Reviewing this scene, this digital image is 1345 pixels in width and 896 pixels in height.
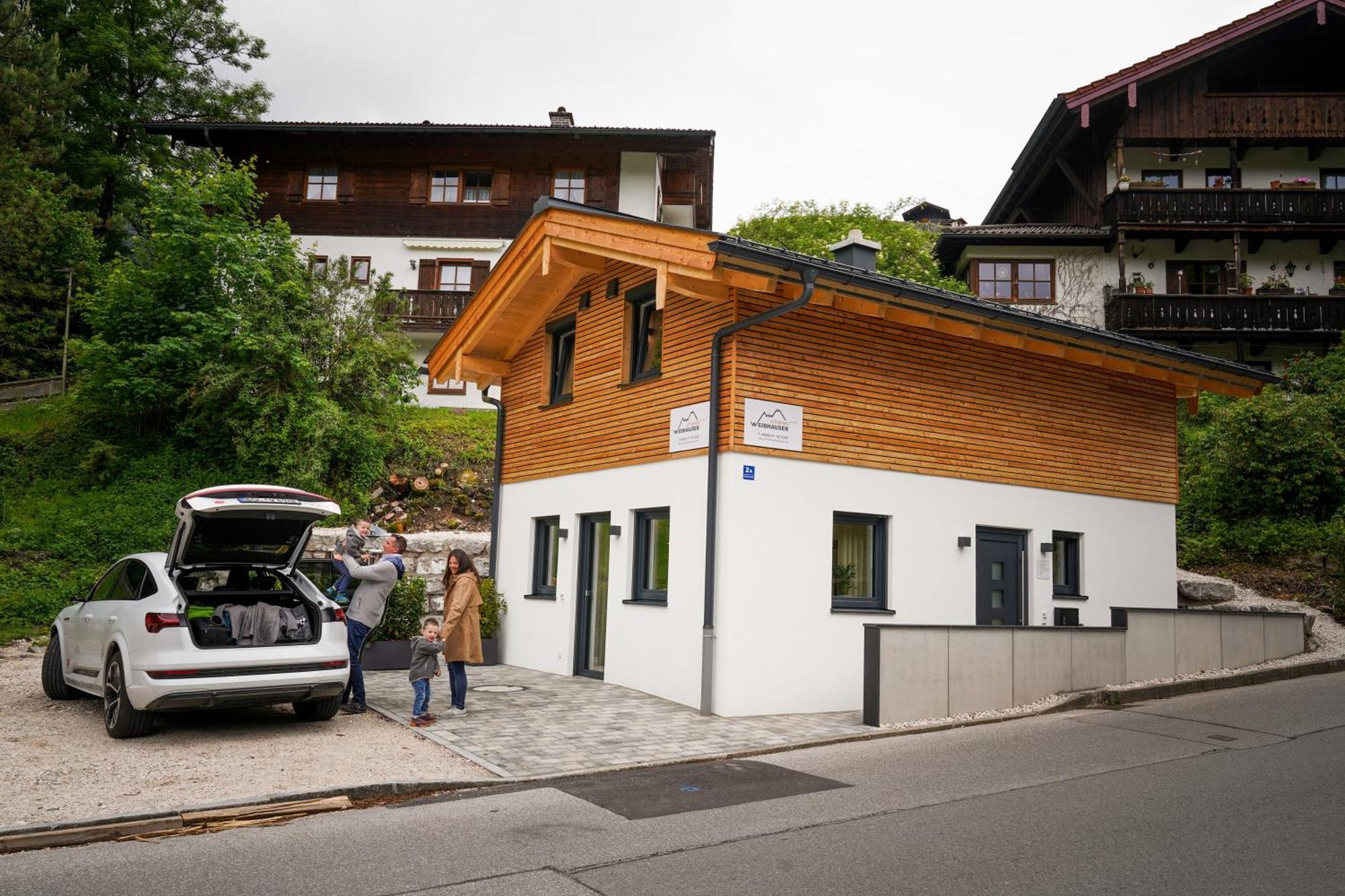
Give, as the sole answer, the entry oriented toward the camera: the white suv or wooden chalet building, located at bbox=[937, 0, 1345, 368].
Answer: the wooden chalet building

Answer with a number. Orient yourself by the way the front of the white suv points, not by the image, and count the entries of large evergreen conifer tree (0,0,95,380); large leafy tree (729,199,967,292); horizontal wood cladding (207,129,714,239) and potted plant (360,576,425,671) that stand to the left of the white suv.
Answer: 0

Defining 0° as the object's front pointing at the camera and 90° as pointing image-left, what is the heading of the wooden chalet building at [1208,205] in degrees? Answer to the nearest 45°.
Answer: approximately 0°

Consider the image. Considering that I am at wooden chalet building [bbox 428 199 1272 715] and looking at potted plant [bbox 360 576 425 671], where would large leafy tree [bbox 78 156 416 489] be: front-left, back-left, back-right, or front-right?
front-right

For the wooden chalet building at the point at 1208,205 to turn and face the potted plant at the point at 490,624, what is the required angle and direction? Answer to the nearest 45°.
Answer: approximately 45° to its right

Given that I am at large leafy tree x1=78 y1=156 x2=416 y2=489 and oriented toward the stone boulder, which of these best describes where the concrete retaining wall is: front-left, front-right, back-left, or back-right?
front-right

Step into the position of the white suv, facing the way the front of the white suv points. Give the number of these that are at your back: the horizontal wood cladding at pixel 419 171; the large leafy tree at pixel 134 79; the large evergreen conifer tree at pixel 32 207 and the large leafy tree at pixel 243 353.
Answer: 0

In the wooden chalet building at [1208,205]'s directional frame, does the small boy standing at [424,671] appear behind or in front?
in front

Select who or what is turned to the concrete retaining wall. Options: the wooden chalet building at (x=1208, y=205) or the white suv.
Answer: the wooden chalet building

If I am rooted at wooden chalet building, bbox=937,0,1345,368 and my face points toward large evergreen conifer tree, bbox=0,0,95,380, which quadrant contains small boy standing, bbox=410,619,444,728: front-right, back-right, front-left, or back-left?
front-left

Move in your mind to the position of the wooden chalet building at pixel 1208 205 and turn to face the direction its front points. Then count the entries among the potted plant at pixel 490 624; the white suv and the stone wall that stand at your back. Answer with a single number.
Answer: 0

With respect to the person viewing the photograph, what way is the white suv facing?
facing away from the viewer and to the left of the viewer

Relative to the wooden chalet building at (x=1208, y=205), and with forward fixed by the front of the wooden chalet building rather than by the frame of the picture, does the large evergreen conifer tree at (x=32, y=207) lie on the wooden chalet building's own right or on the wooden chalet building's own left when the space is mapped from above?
on the wooden chalet building's own right

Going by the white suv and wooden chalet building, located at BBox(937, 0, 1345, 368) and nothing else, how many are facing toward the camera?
1

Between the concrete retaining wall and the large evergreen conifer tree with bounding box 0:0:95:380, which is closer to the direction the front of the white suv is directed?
the large evergreen conifer tree

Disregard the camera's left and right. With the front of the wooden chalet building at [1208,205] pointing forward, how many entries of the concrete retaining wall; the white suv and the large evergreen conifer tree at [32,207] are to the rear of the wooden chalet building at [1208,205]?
0

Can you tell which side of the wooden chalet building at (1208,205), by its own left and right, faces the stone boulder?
front
